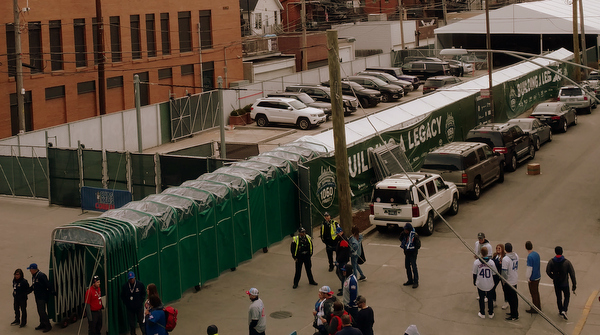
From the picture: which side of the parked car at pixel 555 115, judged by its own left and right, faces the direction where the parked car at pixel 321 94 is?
left

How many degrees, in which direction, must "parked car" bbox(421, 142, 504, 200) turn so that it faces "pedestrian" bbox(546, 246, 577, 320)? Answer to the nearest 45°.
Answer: approximately 135° to its right

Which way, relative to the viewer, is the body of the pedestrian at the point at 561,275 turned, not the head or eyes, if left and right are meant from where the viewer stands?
facing away from the viewer

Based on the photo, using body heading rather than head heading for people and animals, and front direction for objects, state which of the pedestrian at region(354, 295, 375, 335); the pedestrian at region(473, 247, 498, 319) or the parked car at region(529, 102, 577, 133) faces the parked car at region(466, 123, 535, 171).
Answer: the pedestrian at region(473, 247, 498, 319)

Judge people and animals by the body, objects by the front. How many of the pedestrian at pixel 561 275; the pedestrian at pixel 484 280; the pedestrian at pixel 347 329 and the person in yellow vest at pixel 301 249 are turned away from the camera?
3

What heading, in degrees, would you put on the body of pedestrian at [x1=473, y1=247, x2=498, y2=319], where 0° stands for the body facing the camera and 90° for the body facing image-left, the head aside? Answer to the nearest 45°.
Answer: approximately 180°

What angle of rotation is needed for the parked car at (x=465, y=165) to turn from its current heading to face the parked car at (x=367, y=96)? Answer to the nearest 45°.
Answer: approximately 45° to its left

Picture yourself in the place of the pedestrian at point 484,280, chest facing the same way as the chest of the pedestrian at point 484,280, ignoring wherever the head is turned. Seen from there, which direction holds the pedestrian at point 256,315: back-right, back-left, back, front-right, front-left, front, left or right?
back-left

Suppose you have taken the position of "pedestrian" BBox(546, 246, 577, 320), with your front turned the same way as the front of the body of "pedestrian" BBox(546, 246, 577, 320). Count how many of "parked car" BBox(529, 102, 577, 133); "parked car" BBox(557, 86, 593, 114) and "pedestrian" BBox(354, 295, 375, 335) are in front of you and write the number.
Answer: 2

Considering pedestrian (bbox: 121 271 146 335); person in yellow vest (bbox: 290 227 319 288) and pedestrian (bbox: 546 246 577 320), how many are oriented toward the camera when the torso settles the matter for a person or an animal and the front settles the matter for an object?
2

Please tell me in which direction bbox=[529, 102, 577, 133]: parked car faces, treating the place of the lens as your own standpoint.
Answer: facing away from the viewer and to the right of the viewer

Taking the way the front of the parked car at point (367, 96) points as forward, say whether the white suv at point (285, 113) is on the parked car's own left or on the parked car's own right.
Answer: on the parked car's own right
